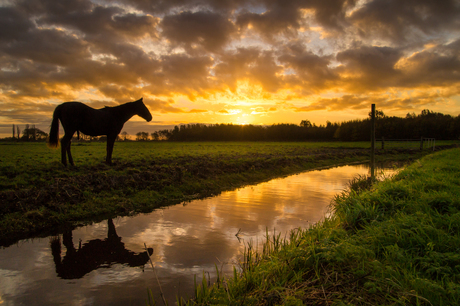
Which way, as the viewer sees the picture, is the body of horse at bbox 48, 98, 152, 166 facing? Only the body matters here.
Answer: to the viewer's right
